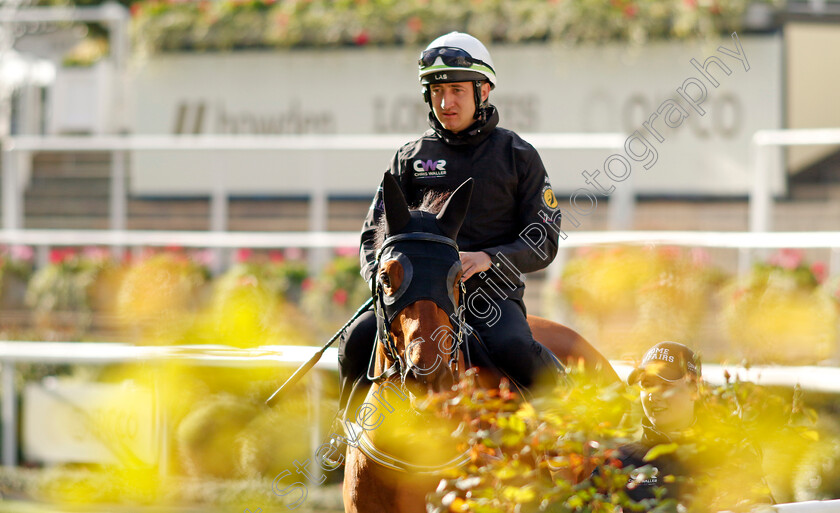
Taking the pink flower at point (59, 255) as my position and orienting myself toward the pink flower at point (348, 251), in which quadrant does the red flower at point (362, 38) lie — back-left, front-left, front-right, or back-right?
front-left

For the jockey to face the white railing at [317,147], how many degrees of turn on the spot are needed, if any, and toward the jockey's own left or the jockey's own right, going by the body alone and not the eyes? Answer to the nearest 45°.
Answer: approximately 135° to the jockey's own right

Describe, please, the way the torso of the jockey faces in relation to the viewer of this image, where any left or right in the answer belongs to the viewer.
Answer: facing the viewer and to the left of the viewer

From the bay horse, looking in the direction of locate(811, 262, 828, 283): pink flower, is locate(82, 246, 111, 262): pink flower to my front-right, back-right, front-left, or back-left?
front-left

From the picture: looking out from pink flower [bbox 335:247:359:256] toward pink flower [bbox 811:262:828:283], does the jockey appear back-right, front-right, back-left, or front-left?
front-right

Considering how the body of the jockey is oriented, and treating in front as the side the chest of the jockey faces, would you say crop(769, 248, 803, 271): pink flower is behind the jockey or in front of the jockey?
behind

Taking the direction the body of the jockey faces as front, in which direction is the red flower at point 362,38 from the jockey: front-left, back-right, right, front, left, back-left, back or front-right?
back-right

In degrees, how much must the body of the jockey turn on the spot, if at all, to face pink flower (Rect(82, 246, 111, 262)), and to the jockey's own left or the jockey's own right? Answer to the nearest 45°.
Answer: approximately 90° to the jockey's own right

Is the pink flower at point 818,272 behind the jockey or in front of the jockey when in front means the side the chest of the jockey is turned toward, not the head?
behind

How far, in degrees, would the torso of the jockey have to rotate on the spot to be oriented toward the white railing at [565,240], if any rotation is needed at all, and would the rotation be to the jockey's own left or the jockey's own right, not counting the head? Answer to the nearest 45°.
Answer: approximately 135° to the jockey's own right
